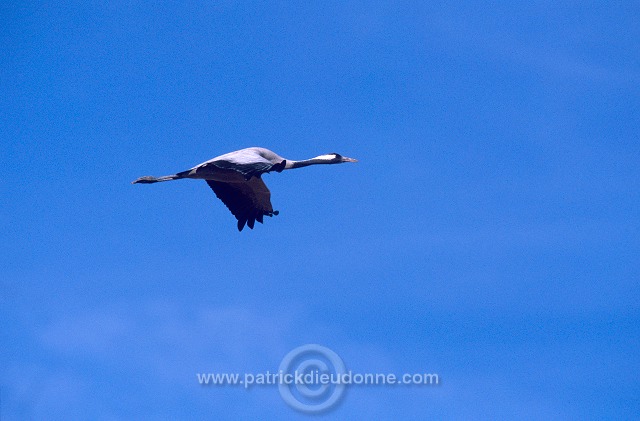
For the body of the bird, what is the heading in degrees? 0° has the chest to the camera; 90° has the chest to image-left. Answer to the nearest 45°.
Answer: approximately 270°
